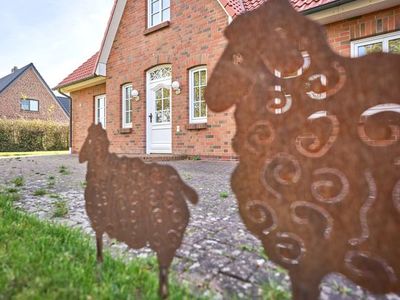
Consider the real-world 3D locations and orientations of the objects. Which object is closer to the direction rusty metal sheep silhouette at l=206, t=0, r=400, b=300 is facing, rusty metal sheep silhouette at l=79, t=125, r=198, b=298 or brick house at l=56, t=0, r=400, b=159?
the rusty metal sheep silhouette

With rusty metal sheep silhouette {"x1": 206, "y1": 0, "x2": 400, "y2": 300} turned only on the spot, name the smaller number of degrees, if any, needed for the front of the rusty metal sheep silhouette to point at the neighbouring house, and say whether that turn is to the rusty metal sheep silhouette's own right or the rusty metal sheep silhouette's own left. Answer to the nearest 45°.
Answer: approximately 45° to the rusty metal sheep silhouette's own right

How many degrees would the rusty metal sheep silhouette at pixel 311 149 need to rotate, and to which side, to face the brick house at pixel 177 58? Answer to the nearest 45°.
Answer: approximately 45° to its right

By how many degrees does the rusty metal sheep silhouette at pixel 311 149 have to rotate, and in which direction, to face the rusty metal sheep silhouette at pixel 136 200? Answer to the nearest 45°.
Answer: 0° — it already faces it

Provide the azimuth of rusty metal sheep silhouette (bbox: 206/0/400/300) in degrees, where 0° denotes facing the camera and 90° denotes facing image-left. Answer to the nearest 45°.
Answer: approximately 90°
